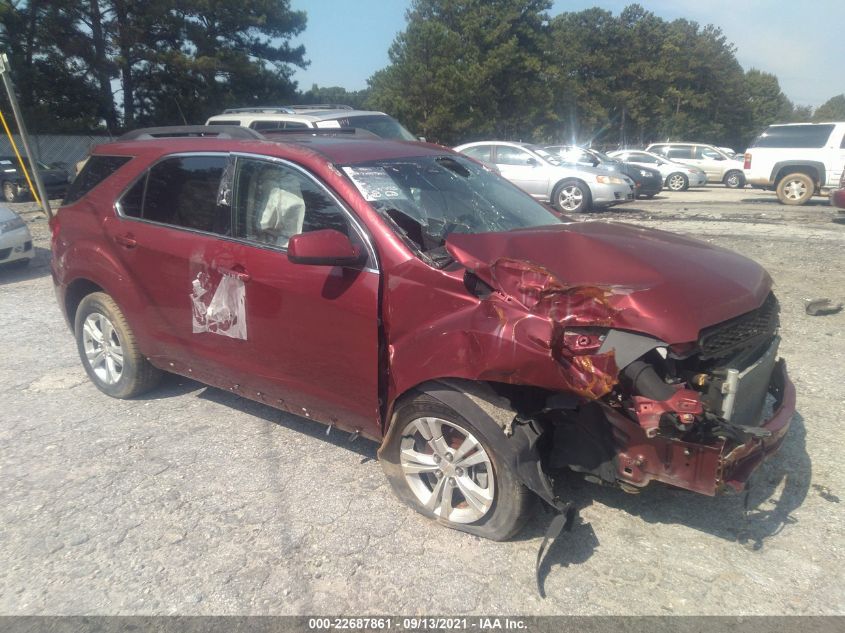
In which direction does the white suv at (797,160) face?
to the viewer's right

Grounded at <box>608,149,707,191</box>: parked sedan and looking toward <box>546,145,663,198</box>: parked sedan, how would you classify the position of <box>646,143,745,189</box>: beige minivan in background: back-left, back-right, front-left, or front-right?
back-left

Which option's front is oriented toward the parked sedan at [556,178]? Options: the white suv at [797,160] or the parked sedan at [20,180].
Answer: the parked sedan at [20,180]

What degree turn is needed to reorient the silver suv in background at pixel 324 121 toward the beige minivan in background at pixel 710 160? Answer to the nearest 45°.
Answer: approximately 90° to its left

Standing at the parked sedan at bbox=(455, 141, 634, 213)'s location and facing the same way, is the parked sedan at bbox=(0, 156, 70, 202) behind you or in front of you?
behind

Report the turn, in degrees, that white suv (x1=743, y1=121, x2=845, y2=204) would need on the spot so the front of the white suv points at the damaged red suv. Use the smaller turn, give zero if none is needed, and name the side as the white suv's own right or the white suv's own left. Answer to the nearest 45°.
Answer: approximately 90° to the white suv's own right

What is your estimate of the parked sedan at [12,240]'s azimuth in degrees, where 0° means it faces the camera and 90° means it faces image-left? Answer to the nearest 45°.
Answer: approximately 315°

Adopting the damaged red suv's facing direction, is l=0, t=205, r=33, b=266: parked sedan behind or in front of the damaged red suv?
behind
